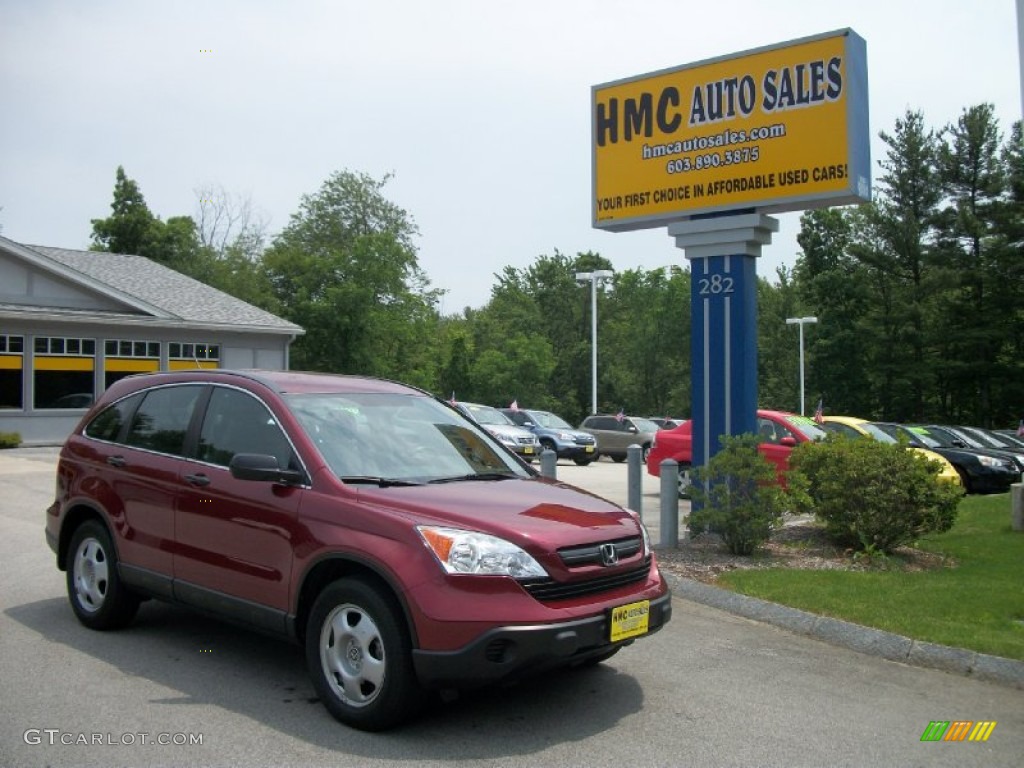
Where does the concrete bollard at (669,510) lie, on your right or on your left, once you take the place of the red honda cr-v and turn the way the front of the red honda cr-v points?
on your left

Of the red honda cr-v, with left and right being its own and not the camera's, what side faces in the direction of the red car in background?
left

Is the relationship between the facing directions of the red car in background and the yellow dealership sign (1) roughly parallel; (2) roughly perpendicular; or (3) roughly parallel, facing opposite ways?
roughly perpendicular

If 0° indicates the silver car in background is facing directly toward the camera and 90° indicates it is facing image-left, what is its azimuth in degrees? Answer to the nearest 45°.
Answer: approximately 315°

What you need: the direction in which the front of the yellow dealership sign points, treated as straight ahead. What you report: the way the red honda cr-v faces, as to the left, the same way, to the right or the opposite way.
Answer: to the left

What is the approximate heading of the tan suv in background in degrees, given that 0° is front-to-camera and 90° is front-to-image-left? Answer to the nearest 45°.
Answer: approximately 315°

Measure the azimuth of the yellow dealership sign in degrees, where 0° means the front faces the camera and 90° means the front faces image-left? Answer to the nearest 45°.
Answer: approximately 45°

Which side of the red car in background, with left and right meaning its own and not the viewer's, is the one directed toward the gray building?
back

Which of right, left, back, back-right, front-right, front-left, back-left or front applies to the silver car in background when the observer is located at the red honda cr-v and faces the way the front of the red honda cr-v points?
back-left

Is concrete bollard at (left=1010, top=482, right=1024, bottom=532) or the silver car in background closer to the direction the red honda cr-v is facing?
the concrete bollard
